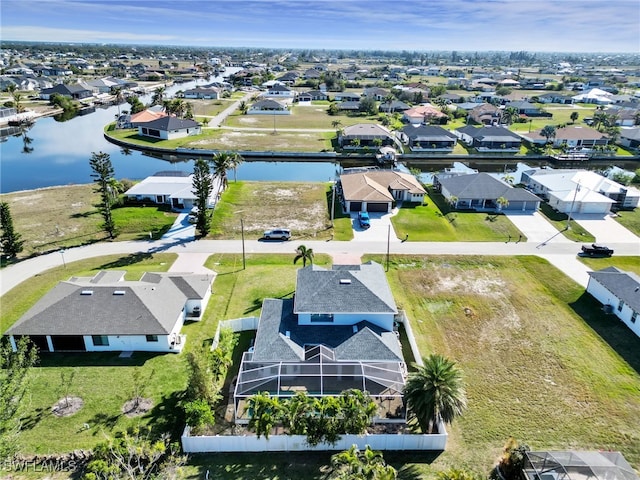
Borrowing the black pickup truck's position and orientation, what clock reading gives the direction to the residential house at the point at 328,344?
The residential house is roughly at 4 o'clock from the black pickup truck.

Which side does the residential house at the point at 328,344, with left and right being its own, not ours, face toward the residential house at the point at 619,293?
right

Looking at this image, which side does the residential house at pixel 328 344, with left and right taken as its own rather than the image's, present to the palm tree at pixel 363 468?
back

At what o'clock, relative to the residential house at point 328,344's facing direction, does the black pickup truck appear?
The black pickup truck is roughly at 2 o'clock from the residential house.

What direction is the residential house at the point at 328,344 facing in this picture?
away from the camera

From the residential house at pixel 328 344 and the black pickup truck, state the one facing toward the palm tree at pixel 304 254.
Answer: the residential house

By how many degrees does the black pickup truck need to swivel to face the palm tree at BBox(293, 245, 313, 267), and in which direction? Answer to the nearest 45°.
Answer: approximately 135° to its right

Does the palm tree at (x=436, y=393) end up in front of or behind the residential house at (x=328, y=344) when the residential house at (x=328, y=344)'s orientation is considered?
behind

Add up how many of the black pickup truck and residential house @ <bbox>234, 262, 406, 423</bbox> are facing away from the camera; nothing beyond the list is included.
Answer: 1

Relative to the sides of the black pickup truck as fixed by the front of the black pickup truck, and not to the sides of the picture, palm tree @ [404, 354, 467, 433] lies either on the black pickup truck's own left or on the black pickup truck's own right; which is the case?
on the black pickup truck's own right
